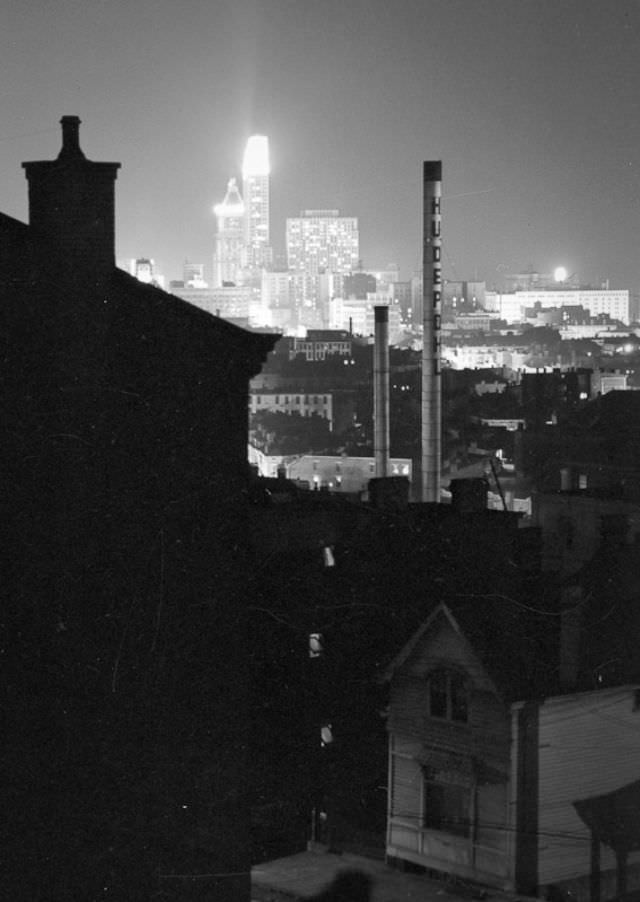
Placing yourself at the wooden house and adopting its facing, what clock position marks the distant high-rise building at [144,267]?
The distant high-rise building is roughly at 4 o'clock from the wooden house.

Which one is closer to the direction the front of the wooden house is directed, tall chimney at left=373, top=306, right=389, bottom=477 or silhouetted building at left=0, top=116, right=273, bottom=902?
the silhouetted building

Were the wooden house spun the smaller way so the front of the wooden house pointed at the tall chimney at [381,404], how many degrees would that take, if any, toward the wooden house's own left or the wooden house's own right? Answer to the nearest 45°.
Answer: approximately 135° to the wooden house's own right

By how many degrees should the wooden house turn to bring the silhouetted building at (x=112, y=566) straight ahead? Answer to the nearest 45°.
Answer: approximately 45° to its right

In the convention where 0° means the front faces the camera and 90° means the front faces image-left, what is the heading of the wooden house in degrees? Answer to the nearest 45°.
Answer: approximately 45°

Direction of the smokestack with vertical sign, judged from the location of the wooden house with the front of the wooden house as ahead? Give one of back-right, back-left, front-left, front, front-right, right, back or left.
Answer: back-right
